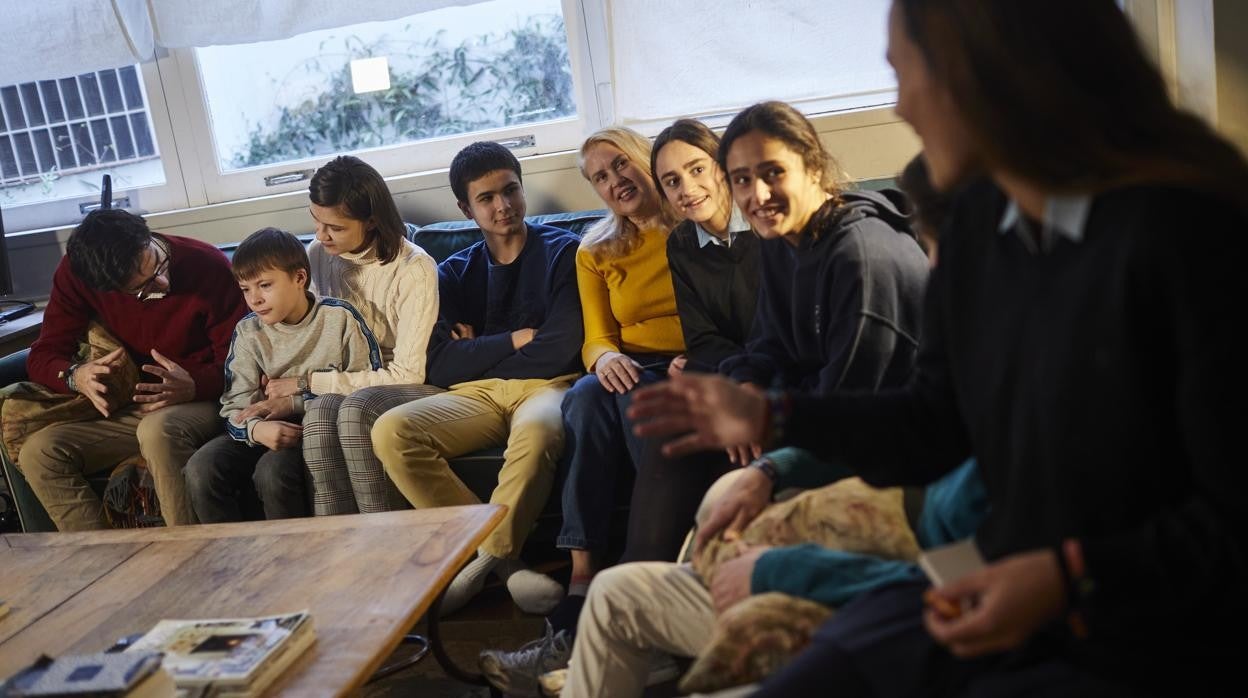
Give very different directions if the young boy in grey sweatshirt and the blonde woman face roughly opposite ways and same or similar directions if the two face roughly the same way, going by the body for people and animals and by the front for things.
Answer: same or similar directions

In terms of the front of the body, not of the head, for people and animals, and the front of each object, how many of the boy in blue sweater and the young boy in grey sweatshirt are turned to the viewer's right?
0

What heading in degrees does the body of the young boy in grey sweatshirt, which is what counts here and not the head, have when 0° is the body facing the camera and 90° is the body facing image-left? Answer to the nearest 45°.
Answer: approximately 45°

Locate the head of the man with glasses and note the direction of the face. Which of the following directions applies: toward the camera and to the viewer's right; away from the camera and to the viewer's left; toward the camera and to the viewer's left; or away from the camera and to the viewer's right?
toward the camera and to the viewer's right

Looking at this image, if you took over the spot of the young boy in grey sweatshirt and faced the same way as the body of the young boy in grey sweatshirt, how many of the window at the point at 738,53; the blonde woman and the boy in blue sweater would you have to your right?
0

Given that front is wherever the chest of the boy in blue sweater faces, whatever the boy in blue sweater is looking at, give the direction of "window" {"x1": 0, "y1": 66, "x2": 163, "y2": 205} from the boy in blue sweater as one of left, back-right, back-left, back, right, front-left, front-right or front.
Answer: back-right

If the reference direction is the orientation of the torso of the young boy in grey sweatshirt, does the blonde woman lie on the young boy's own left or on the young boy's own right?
on the young boy's own left

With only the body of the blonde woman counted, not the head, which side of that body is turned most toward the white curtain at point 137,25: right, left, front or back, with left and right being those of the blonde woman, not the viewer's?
right

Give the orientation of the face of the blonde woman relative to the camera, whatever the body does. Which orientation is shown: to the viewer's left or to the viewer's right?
to the viewer's right

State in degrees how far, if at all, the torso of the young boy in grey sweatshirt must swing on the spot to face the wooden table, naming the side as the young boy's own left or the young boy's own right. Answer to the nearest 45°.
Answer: approximately 45° to the young boy's own left

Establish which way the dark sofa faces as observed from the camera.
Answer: facing the viewer

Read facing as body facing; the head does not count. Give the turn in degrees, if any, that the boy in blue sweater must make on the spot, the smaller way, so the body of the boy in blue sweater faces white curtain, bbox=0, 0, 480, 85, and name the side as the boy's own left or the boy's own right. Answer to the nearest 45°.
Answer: approximately 135° to the boy's own right

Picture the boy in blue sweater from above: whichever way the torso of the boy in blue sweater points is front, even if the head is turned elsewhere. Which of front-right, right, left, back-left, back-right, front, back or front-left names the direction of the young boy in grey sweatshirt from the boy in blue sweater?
right

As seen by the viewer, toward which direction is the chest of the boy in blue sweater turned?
toward the camera

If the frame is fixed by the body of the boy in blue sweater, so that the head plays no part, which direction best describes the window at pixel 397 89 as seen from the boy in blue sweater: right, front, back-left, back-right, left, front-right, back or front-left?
back

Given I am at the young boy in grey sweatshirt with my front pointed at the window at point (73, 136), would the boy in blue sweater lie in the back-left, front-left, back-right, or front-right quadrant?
back-right

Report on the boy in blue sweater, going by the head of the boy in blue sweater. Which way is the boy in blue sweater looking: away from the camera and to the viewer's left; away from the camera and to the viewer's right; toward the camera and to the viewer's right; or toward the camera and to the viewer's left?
toward the camera and to the viewer's right

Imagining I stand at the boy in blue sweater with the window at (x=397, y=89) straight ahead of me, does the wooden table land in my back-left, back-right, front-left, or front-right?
back-left
